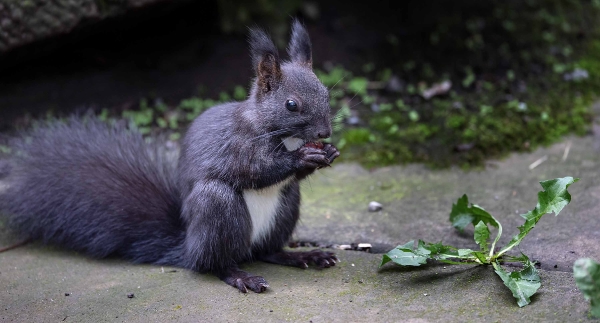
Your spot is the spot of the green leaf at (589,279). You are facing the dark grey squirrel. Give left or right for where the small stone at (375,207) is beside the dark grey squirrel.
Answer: right

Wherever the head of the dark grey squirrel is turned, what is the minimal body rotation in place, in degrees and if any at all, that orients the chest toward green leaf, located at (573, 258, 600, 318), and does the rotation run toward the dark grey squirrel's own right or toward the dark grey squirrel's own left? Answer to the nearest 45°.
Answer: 0° — it already faces it

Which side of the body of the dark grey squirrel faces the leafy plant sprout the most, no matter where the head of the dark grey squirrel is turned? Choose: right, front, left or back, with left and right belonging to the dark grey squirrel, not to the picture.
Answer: front

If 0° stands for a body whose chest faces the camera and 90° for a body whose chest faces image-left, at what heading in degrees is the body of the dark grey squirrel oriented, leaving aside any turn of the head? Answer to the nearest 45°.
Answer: approximately 315°

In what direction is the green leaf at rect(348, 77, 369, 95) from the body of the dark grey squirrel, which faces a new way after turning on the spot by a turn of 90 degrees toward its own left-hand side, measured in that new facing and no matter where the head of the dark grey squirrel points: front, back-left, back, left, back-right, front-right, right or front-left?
front

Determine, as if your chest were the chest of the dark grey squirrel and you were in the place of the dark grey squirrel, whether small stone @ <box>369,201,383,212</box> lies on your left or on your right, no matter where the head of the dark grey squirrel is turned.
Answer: on your left

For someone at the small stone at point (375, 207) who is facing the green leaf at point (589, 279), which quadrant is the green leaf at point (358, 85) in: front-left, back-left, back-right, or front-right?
back-left
